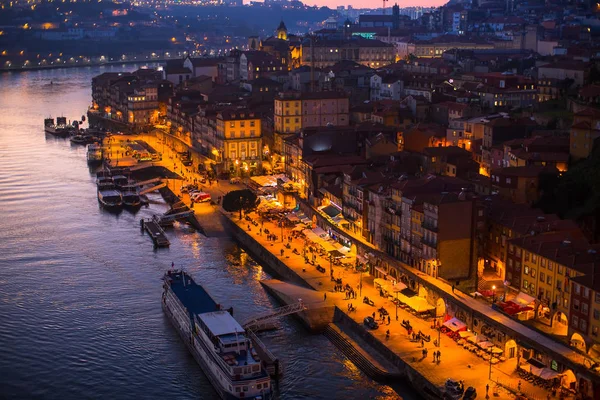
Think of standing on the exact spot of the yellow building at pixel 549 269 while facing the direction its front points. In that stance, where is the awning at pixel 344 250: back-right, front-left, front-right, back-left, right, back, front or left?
right

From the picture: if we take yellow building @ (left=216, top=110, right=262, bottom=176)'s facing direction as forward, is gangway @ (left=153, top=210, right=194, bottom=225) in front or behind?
in front

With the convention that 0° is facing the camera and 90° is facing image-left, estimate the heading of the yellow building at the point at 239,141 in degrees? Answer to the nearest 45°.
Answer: approximately 0°

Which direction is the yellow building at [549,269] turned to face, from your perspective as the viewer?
facing the viewer and to the left of the viewer

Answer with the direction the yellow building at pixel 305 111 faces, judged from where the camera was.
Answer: facing the viewer

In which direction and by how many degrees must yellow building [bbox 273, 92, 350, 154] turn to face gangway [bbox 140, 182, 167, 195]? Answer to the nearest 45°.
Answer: approximately 45° to its right

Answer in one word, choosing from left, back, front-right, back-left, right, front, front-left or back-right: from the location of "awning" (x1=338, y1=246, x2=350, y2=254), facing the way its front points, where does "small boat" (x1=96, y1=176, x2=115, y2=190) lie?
right

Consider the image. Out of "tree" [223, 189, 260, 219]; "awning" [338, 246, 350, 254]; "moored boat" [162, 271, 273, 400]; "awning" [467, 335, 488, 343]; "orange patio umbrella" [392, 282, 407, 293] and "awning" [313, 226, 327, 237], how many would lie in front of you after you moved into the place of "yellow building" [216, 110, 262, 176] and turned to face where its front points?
6

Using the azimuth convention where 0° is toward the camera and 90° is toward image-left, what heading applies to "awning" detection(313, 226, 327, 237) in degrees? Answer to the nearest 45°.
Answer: approximately 45°

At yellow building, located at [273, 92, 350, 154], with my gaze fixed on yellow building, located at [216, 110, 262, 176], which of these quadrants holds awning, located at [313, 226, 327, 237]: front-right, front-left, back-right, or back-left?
front-left

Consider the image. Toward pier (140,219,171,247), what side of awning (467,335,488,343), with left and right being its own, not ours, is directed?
right

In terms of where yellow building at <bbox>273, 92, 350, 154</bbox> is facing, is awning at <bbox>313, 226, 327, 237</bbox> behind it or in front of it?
in front

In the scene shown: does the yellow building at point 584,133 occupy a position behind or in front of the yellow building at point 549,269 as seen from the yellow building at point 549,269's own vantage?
behind

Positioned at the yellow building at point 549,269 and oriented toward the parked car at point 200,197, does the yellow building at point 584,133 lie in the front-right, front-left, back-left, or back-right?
front-right
